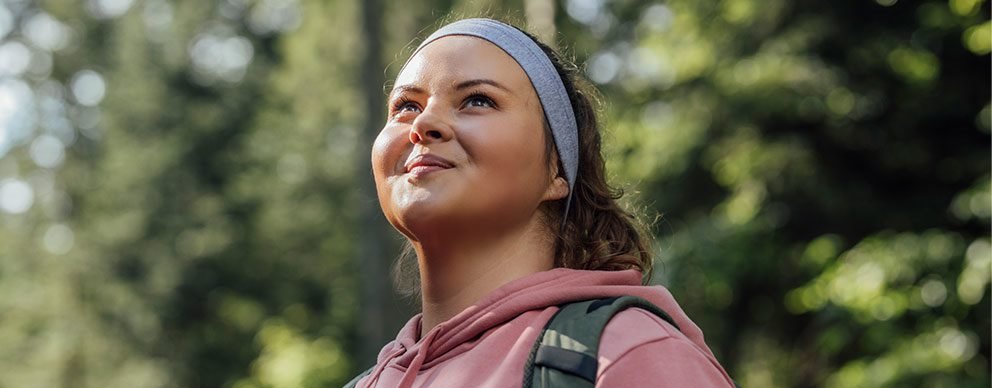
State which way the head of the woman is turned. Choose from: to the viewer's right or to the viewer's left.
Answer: to the viewer's left

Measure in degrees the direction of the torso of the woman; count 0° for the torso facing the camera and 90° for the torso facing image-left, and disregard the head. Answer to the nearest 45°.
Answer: approximately 45°
